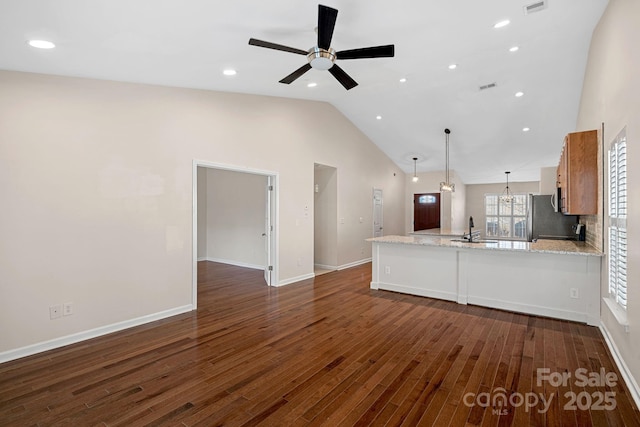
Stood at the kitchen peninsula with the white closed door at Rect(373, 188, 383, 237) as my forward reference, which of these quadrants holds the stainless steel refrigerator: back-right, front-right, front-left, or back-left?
front-right

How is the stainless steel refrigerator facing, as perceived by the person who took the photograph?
facing to the left of the viewer

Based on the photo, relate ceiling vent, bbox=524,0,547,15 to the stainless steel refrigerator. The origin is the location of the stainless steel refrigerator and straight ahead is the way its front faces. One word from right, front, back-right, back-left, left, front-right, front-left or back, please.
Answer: left

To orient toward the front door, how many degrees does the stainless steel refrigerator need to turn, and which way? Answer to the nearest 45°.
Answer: approximately 45° to its right

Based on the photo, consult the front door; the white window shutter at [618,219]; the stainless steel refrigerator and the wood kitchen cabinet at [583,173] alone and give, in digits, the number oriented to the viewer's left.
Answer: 3

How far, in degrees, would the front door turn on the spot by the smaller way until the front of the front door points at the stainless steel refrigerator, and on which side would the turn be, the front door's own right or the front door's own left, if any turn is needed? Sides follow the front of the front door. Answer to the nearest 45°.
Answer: approximately 45° to the front door's own left

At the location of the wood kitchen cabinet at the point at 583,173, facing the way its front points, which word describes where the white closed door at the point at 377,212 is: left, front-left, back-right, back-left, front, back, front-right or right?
front-right

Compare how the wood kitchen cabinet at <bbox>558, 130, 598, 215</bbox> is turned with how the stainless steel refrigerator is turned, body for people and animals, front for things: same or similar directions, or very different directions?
same or similar directions

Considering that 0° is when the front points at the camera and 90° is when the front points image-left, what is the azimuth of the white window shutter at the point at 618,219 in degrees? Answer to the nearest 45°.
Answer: approximately 90°

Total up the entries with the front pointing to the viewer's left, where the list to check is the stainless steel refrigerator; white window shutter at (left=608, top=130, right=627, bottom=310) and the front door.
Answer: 2

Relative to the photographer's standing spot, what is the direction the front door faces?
facing the viewer

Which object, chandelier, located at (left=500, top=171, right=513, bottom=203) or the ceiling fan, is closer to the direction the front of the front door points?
the ceiling fan

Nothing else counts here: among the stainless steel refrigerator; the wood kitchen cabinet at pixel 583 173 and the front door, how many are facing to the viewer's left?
2

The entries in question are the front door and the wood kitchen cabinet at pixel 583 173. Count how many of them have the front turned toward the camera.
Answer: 1

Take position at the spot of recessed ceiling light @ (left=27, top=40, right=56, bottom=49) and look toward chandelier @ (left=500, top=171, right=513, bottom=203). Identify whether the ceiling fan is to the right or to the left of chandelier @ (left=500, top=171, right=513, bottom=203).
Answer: right
